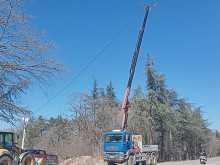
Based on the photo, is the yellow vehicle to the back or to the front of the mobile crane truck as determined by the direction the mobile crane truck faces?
to the front

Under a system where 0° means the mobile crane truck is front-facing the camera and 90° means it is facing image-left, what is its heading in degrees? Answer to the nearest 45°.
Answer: approximately 45°
